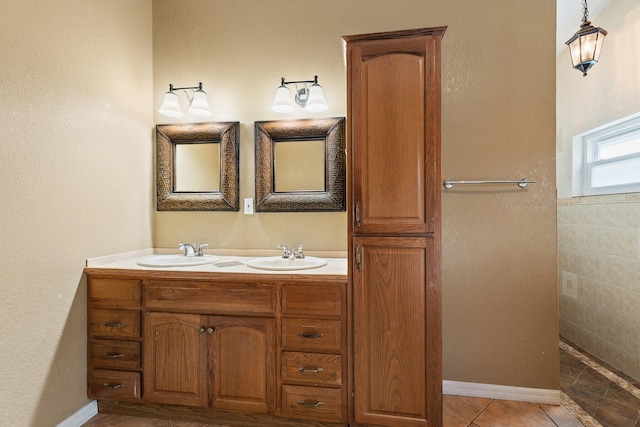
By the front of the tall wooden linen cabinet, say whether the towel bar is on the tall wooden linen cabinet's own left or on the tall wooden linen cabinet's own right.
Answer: on the tall wooden linen cabinet's own left

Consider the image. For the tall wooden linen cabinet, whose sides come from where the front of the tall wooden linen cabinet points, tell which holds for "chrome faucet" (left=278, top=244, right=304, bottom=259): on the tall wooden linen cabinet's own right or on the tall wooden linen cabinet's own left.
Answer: on the tall wooden linen cabinet's own right

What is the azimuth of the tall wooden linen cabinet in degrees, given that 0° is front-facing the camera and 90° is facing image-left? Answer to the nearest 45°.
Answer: approximately 0°

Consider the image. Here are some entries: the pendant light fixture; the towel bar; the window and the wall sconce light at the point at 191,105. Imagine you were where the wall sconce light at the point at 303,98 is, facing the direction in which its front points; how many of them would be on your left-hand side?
3

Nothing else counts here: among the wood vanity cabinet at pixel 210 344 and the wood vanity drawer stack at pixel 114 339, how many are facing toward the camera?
2

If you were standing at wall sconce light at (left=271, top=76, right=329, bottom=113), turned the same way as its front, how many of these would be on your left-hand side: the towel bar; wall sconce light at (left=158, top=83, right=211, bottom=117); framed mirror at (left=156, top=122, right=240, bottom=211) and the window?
2

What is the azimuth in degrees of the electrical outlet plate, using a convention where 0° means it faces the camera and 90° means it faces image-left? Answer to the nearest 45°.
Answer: approximately 0°
